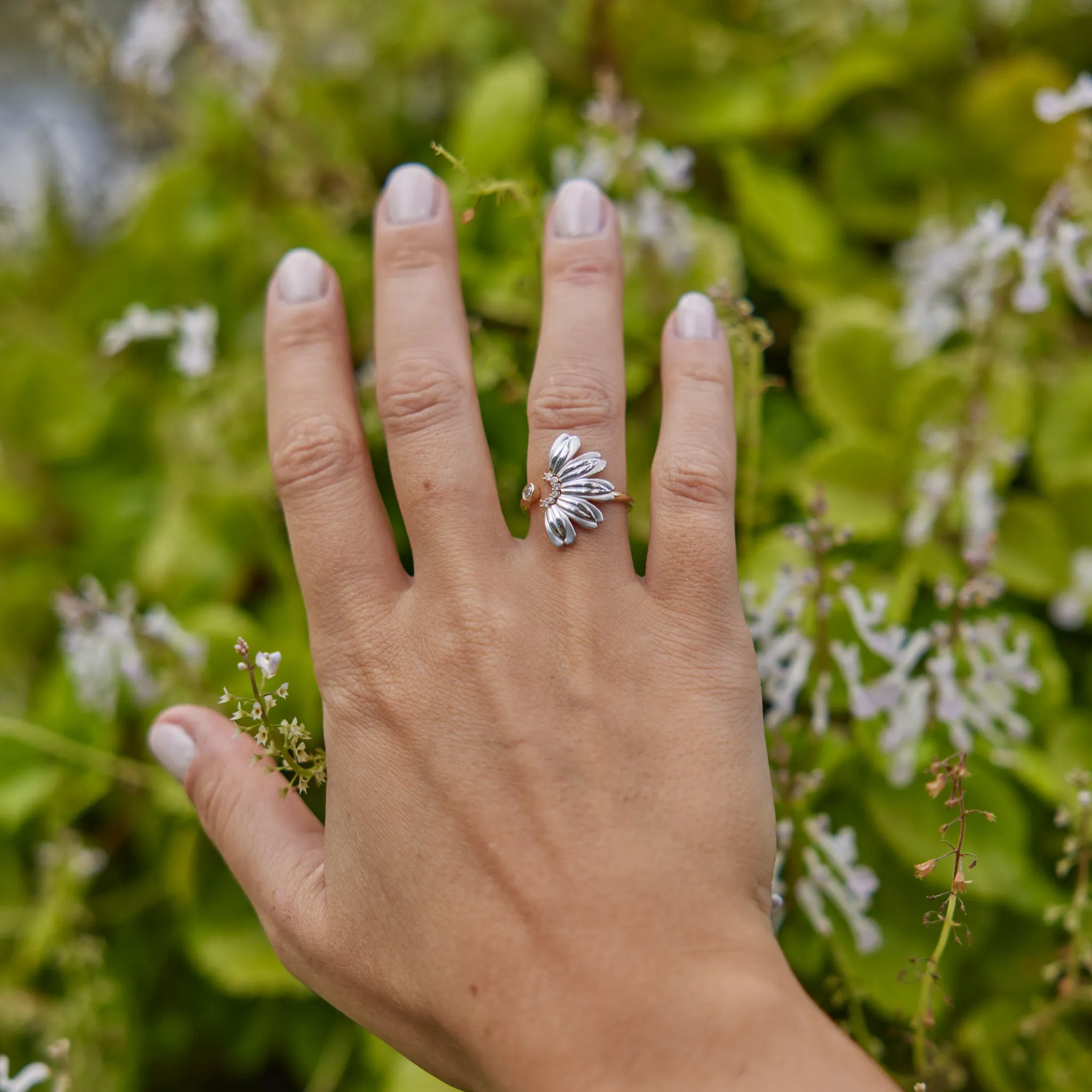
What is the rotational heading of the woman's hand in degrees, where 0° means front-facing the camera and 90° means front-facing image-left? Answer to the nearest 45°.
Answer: approximately 180°
